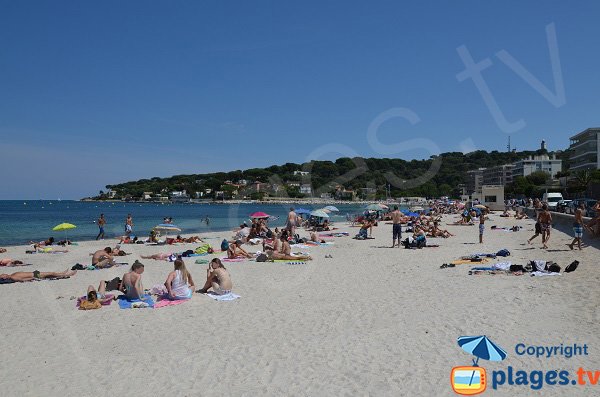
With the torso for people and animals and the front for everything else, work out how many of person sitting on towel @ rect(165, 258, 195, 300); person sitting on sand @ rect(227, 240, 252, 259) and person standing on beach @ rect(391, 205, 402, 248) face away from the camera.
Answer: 2

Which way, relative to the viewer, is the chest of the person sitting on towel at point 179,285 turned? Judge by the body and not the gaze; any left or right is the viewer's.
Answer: facing away from the viewer

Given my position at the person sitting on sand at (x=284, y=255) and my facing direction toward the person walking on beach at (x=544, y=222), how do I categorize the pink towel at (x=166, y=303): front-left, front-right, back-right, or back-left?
back-right

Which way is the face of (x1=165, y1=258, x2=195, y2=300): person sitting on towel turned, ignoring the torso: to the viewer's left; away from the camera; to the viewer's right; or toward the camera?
away from the camera
